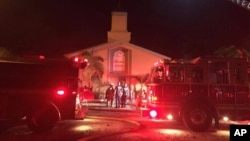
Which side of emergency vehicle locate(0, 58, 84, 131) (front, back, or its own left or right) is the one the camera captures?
left

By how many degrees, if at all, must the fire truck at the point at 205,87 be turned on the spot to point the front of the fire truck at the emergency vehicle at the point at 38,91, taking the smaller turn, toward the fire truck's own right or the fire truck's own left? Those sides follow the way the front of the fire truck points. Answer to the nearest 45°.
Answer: approximately 45° to the fire truck's own left

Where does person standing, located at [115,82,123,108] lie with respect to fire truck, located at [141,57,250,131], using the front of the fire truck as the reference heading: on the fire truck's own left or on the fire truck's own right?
on the fire truck's own right

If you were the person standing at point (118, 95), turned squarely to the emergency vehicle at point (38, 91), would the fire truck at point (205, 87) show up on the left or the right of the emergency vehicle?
left

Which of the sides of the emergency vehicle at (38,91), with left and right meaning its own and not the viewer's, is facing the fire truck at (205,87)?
back

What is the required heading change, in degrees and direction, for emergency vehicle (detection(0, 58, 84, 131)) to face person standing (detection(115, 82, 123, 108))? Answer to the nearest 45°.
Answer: approximately 135° to its right

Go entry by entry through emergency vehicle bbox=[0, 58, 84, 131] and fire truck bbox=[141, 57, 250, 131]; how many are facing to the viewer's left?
2

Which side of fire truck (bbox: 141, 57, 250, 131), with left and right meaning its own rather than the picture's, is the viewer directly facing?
left
